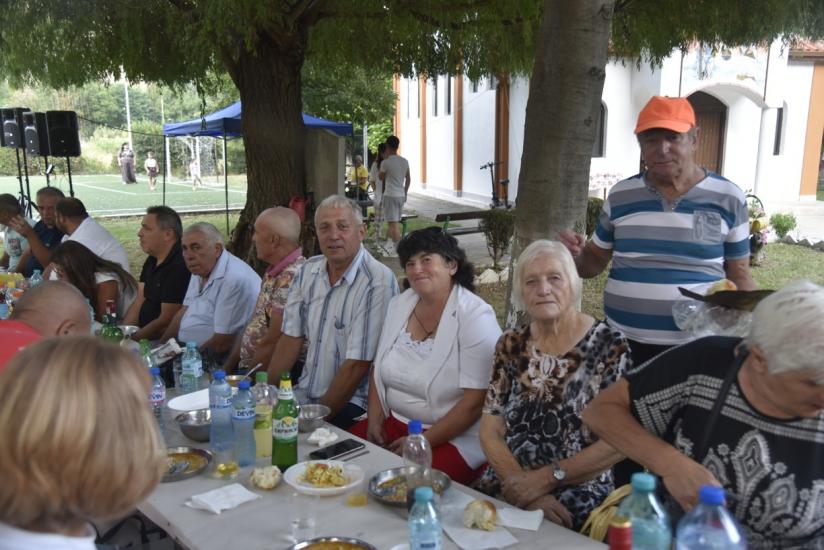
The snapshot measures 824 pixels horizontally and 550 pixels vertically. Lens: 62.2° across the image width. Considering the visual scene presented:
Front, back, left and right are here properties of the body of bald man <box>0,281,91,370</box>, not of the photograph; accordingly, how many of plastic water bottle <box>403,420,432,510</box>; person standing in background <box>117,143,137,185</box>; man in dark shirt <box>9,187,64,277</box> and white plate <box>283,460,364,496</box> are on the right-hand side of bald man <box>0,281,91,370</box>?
2

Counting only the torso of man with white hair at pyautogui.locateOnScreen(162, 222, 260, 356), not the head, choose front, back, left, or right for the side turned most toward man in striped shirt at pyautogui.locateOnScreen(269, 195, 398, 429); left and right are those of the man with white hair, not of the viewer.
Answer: left

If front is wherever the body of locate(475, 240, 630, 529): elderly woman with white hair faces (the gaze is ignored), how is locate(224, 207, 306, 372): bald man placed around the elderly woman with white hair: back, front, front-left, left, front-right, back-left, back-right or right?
back-right

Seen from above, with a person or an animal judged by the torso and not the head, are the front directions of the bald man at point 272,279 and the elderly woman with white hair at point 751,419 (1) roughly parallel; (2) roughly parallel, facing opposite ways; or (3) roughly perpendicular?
roughly perpendicular

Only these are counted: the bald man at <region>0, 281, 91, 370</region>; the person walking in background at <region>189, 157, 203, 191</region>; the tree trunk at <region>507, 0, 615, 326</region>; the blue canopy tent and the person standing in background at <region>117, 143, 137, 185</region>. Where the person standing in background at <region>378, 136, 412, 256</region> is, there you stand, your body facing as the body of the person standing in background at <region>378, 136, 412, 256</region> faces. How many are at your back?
2

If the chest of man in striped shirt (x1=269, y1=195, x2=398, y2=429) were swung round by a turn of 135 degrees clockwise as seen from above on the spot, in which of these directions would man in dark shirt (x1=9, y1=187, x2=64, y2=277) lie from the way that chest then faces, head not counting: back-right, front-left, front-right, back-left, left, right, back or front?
front-left

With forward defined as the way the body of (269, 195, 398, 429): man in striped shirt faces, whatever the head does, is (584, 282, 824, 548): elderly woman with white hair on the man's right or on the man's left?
on the man's left

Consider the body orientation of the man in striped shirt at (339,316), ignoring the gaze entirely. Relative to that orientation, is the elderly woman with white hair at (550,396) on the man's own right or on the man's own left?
on the man's own left

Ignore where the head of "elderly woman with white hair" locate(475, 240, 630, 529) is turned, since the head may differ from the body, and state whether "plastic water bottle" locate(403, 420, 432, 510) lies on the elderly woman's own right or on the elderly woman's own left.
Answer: on the elderly woman's own right

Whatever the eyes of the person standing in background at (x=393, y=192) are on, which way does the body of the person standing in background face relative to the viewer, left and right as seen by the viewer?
facing away from the viewer

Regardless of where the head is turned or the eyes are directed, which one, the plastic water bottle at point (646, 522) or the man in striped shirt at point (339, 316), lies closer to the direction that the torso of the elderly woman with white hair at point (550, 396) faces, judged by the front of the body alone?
the plastic water bottle
